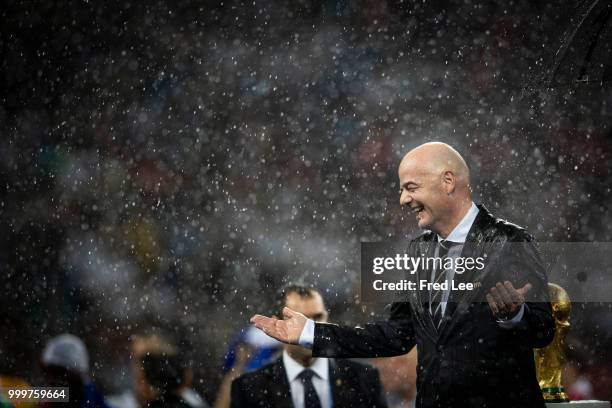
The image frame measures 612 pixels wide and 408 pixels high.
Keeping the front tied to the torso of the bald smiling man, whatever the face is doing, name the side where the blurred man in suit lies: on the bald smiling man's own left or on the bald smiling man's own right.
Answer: on the bald smiling man's own right

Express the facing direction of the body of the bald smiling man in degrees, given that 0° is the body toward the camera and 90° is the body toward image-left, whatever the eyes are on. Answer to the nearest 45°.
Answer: approximately 45°
